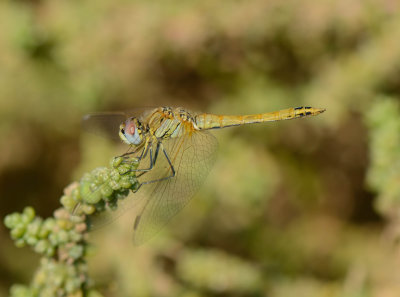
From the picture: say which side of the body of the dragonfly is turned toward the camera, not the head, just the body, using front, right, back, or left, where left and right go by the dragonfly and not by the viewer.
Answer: left
